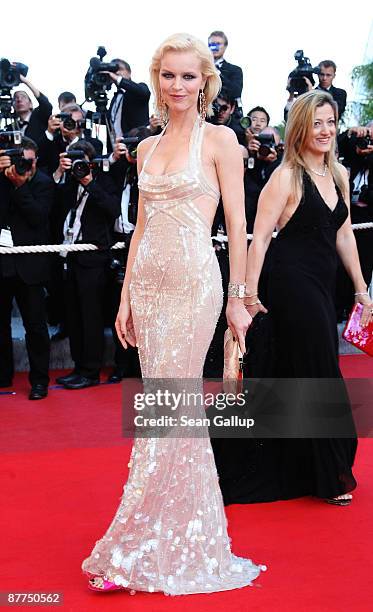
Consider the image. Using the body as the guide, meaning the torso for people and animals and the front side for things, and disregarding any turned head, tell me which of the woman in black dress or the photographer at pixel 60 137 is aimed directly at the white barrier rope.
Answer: the photographer

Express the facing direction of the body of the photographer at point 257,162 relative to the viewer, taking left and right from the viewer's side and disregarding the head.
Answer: facing the viewer

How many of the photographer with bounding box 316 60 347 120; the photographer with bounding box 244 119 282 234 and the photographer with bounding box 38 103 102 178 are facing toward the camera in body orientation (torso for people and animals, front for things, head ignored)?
3

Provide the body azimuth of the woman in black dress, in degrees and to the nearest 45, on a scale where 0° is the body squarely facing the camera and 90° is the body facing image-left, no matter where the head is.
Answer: approximately 315°

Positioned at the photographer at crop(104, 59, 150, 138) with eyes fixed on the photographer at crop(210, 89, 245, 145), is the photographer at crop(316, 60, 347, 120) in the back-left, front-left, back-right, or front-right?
front-left

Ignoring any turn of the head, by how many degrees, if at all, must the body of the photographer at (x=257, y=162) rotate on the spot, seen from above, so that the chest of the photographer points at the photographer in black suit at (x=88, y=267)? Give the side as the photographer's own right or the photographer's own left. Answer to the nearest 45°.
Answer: approximately 45° to the photographer's own right

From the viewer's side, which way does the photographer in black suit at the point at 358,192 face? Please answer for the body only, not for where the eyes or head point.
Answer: toward the camera

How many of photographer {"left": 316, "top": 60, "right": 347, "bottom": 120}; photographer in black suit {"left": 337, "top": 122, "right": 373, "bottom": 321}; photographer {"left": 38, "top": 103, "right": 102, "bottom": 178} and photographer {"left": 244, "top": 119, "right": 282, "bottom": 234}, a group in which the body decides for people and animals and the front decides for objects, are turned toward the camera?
4

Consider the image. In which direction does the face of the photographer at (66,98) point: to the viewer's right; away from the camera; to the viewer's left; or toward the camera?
toward the camera

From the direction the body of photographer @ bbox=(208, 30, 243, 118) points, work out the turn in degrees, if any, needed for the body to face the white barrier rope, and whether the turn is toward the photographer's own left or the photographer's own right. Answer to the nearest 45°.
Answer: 0° — they already face it

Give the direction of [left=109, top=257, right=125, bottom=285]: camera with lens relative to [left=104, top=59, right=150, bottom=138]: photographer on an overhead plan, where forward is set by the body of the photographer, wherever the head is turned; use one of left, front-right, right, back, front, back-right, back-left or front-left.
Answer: front-left

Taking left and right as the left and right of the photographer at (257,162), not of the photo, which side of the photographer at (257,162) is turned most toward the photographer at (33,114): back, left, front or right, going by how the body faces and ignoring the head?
right

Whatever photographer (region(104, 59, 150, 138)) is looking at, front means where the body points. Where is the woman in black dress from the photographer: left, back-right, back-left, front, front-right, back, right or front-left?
front-left

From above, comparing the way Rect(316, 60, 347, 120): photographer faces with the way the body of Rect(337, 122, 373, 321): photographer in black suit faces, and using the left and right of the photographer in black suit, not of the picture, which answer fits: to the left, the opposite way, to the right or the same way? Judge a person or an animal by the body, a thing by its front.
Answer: the same way

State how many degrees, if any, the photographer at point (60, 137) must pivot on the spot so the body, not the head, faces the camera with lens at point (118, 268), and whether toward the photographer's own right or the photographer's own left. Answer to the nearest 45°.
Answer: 0° — they already face it

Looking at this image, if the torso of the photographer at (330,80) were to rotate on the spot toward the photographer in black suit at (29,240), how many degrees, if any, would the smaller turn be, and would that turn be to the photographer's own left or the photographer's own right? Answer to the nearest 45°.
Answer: approximately 45° to the photographer's own right

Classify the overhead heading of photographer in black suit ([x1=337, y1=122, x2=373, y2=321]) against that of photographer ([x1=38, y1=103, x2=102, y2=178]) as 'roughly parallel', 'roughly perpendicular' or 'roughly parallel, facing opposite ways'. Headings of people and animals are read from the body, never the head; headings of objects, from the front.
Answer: roughly parallel

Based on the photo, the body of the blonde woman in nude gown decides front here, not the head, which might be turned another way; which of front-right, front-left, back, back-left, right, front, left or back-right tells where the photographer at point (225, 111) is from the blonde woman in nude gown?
back-right

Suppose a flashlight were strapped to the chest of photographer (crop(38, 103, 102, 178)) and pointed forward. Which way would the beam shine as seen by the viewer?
toward the camera
